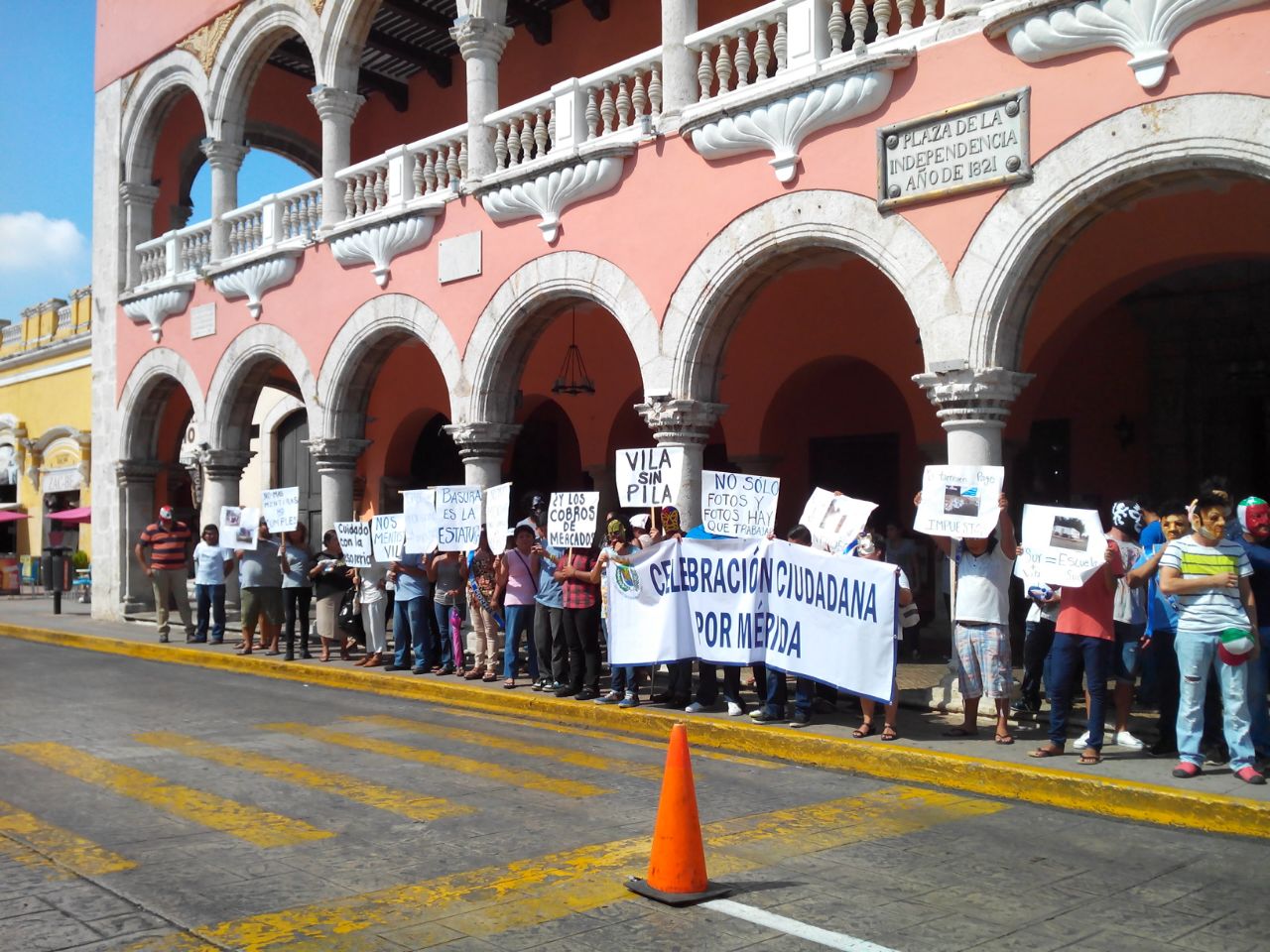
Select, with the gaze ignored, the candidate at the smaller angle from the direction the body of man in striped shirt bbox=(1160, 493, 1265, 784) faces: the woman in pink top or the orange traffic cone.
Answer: the orange traffic cone

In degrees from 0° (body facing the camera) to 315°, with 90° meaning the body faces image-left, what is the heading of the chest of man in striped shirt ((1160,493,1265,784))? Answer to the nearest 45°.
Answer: approximately 0°

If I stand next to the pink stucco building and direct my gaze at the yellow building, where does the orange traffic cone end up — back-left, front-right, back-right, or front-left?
back-left

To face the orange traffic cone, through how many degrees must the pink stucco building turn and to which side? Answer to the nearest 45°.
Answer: approximately 45° to its left

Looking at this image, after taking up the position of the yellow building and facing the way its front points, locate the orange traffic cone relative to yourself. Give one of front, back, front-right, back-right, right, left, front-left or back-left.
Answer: front-left

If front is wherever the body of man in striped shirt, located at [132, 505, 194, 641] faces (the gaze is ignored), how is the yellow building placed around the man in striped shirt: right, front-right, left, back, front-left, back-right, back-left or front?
back

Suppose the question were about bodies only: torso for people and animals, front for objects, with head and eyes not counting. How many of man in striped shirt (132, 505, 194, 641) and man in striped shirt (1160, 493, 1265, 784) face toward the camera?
2

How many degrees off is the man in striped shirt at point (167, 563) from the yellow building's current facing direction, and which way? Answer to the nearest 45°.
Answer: approximately 45° to its left

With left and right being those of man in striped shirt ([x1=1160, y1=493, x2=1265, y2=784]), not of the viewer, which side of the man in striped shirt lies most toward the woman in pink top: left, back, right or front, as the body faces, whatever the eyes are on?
right
